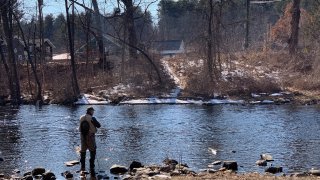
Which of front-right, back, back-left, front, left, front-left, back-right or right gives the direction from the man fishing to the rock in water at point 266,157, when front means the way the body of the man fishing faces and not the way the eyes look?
front-right

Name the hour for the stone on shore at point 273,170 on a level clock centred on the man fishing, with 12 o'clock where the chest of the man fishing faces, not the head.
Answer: The stone on shore is roughly at 2 o'clock from the man fishing.

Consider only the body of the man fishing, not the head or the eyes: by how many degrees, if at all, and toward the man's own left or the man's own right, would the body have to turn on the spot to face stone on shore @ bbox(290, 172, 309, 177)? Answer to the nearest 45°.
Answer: approximately 45° to the man's own right

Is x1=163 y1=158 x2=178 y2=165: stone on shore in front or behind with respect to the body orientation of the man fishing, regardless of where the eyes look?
in front

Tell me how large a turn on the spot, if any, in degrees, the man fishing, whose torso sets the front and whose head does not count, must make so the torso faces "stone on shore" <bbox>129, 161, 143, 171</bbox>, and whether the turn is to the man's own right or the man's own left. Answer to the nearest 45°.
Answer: approximately 45° to the man's own right

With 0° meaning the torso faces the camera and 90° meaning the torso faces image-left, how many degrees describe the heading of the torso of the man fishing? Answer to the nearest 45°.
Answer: approximately 225°

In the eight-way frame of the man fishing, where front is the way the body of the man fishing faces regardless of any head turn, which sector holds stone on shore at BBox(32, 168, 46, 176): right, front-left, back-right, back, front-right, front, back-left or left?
back-left
